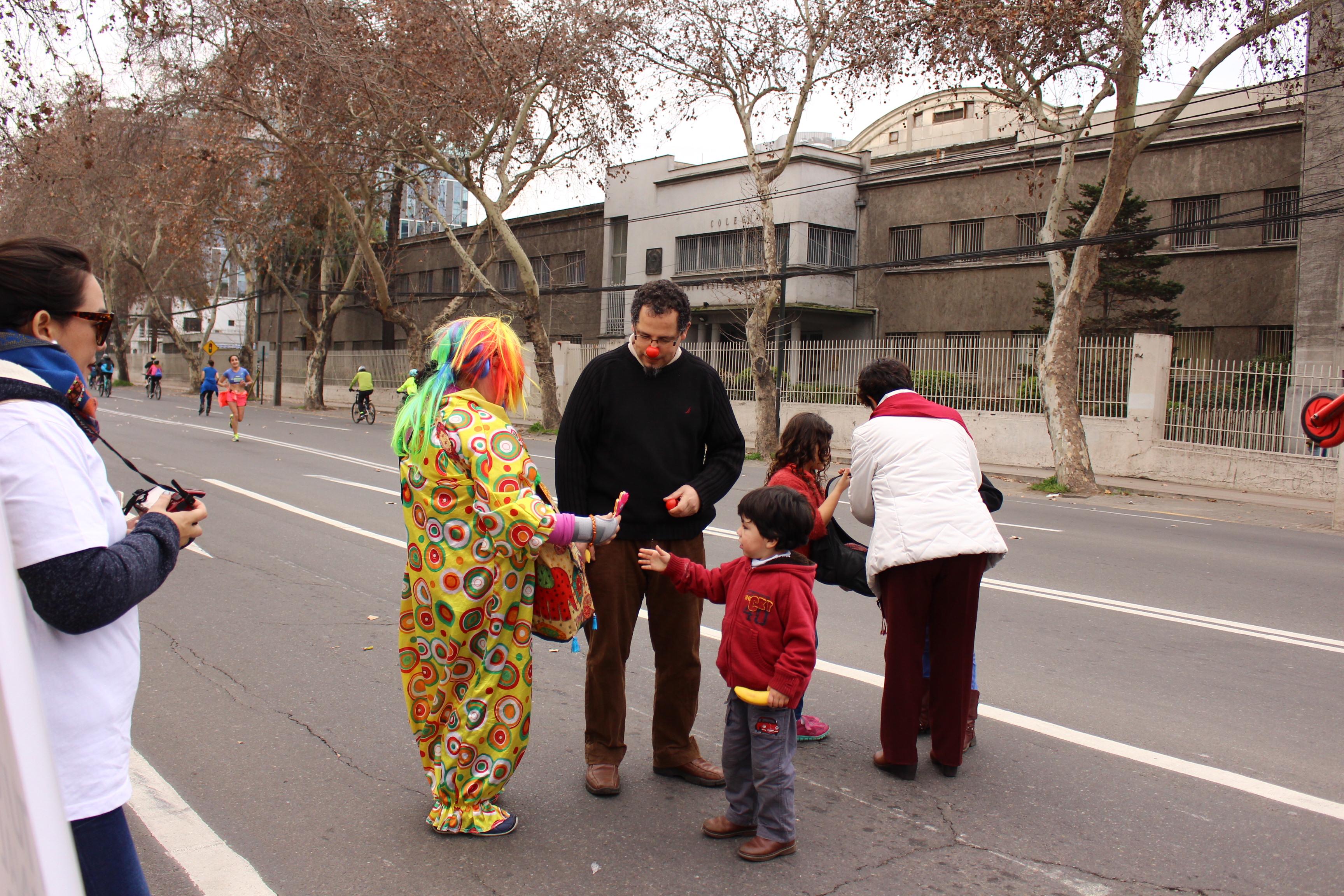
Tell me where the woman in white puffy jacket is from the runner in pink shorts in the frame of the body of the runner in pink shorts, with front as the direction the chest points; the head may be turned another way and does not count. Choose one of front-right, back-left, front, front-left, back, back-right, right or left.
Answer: front

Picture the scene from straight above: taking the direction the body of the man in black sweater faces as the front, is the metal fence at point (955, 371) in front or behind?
behind

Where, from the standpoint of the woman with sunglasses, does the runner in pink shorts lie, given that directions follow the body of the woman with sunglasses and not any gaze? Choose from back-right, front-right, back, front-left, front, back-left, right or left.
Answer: left

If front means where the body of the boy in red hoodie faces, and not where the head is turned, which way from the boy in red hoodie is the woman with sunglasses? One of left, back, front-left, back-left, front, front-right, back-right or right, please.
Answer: front

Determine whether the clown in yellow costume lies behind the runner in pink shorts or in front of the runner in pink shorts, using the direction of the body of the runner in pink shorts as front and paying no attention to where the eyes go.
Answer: in front

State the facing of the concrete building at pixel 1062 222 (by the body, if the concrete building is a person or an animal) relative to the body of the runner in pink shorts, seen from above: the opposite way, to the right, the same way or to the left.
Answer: to the right

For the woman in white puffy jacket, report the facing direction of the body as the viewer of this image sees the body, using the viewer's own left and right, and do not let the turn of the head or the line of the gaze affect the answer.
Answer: facing away from the viewer

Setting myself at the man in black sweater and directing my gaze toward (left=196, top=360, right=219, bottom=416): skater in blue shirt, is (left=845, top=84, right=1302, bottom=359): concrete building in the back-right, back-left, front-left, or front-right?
front-right

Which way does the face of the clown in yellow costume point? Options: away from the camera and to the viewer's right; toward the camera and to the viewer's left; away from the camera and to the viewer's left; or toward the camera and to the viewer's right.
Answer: away from the camera and to the viewer's right

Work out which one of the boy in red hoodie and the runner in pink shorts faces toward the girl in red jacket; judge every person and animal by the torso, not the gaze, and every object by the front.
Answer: the runner in pink shorts

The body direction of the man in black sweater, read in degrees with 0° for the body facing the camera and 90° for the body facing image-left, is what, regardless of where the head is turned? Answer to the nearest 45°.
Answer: approximately 0°

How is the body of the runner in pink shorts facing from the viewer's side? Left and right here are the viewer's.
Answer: facing the viewer

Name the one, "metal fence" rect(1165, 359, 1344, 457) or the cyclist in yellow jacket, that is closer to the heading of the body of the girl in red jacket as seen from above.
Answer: the metal fence

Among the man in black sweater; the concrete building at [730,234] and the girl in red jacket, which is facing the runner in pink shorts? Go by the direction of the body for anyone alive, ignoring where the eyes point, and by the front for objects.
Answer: the concrete building

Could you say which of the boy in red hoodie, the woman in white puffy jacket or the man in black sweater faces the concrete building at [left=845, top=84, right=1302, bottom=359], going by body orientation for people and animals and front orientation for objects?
the woman in white puffy jacket

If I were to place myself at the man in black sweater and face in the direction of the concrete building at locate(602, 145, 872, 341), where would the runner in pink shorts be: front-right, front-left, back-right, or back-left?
front-left
